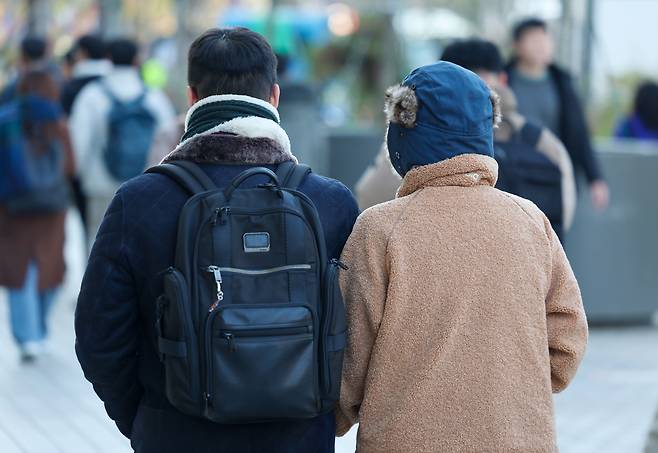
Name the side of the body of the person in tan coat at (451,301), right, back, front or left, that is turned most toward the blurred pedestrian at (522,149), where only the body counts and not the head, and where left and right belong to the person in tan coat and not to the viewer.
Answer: front

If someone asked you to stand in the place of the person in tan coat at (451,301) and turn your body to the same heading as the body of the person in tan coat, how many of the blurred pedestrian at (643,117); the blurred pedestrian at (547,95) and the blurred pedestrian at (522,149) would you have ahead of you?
3

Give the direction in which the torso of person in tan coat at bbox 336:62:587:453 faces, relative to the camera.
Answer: away from the camera

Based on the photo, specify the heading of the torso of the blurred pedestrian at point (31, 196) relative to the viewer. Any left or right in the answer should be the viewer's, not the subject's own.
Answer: facing away from the viewer

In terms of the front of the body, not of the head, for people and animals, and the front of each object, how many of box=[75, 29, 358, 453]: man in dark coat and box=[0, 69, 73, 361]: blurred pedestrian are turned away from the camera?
2

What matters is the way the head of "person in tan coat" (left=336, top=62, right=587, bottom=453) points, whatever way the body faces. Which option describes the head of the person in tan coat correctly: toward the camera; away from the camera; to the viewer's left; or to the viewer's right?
away from the camera

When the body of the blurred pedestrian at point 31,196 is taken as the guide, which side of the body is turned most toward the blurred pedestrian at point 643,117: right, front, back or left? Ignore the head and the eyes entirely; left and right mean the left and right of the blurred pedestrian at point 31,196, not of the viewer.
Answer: right

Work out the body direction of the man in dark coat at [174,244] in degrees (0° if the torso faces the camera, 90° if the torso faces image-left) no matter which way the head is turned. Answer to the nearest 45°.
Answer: approximately 180°

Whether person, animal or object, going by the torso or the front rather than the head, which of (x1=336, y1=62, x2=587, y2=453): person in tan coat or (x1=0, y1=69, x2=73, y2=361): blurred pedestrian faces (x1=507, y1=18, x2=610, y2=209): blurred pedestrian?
the person in tan coat

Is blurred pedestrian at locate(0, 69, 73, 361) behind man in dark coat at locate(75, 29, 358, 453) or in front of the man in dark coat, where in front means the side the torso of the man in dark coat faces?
in front

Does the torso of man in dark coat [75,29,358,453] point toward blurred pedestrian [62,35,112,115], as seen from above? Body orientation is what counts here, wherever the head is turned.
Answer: yes

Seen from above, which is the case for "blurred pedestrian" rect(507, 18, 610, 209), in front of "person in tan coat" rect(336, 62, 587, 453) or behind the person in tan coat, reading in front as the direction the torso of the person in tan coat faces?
in front

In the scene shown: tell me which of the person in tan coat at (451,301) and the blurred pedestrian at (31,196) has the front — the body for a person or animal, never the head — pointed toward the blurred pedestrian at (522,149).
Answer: the person in tan coat
